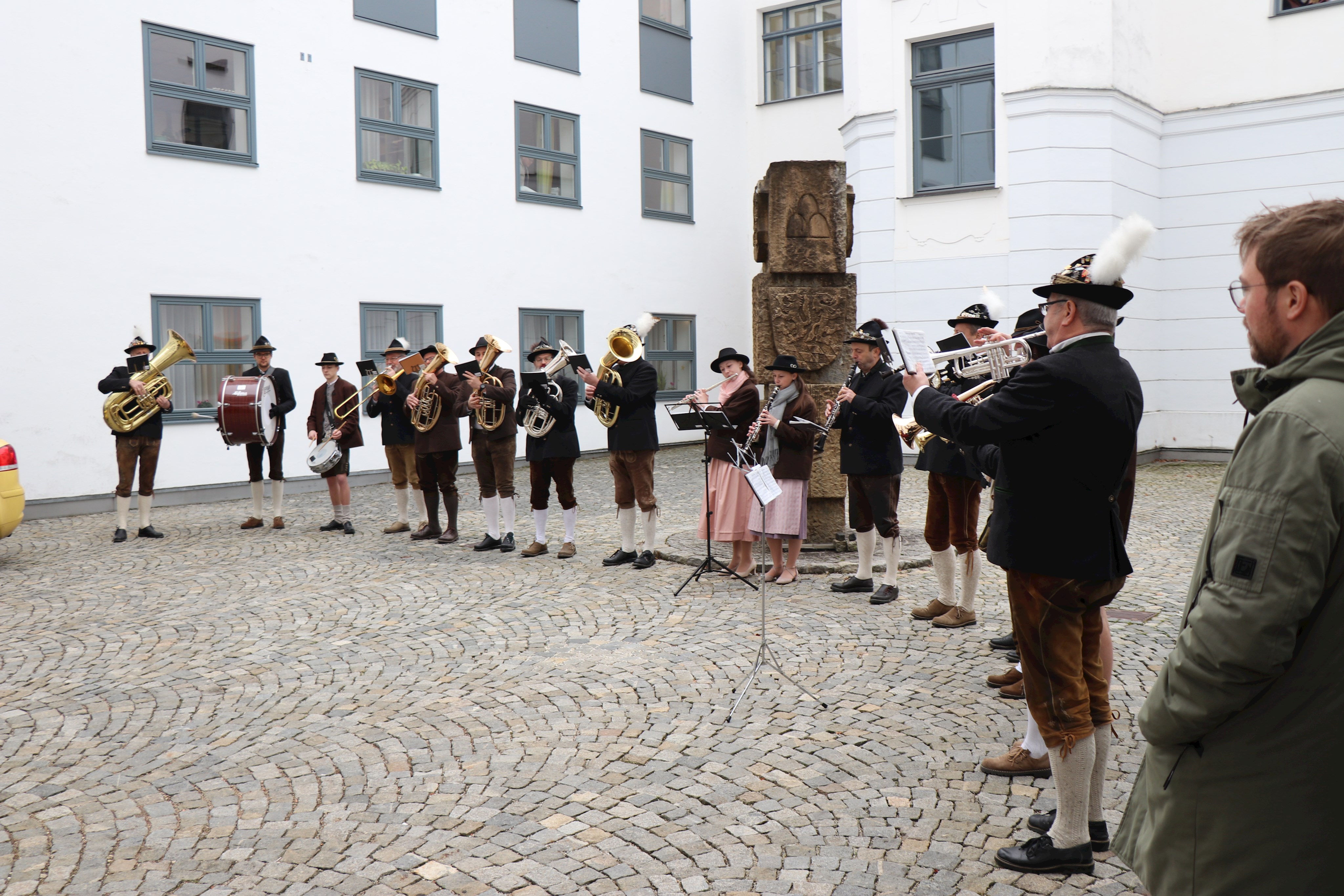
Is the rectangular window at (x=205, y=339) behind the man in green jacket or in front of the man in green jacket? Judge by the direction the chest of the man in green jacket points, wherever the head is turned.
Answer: in front

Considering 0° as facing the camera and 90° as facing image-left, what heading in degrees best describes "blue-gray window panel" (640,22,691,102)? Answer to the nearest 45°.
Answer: approximately 315°

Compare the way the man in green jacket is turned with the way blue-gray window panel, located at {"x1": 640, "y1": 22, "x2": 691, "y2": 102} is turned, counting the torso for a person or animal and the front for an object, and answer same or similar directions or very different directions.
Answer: very different directions

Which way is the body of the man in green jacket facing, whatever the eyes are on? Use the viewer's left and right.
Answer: facing to the left of the viewer

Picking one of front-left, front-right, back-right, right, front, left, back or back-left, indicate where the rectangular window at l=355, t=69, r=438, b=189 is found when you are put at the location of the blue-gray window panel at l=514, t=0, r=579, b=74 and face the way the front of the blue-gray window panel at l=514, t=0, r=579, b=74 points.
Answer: right

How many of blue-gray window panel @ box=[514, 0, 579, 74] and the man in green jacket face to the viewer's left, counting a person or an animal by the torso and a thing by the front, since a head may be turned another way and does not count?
1

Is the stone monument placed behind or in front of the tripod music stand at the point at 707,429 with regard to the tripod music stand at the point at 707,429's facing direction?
in front

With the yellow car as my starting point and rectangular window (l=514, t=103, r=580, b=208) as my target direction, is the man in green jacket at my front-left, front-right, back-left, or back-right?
back-right

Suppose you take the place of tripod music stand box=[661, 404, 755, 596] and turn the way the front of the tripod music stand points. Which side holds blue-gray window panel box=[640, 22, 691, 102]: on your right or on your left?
on your left

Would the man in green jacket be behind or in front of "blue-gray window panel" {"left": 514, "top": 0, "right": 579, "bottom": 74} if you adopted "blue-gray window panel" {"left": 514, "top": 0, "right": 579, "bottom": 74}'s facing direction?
in front

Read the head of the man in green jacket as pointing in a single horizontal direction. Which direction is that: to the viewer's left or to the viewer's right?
to the viewer's left

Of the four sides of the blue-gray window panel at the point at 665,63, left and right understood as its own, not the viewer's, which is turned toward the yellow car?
right

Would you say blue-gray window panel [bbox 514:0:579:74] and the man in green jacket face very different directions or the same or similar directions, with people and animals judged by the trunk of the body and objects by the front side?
very different directions

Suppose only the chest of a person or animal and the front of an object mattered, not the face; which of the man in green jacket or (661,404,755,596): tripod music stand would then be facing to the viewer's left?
the man in green jacket
